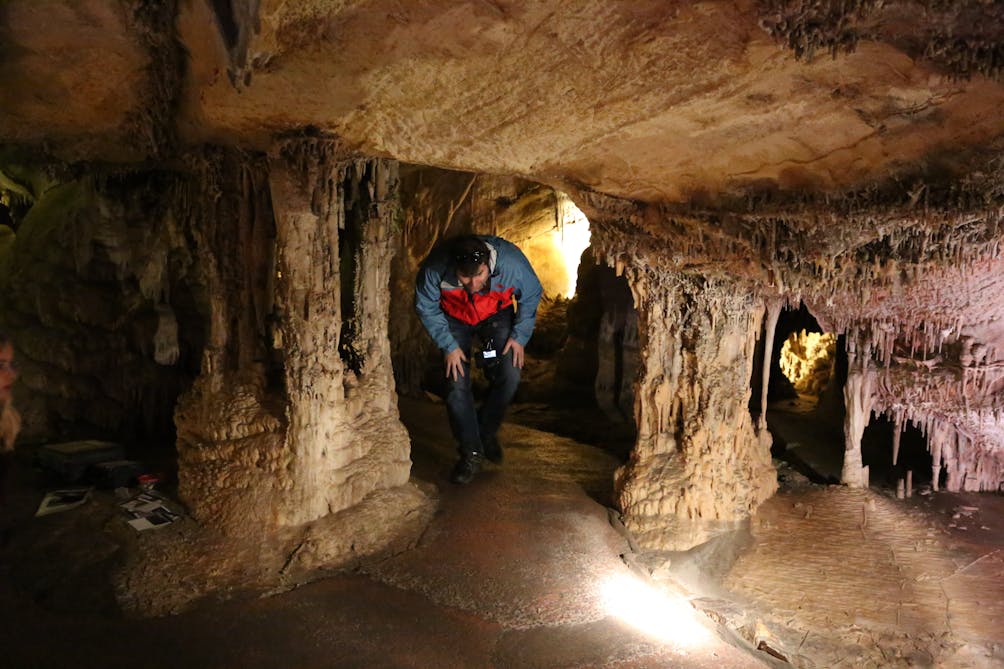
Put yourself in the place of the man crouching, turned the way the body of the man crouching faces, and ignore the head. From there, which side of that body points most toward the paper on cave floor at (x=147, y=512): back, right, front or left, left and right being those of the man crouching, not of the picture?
right

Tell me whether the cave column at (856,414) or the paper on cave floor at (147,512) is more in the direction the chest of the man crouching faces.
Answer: the paper on cave floor

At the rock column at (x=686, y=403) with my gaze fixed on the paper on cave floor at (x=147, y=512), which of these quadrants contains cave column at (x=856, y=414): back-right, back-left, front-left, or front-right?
back-right

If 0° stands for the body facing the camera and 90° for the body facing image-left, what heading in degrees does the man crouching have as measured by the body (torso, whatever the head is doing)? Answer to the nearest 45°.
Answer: approximately 0°

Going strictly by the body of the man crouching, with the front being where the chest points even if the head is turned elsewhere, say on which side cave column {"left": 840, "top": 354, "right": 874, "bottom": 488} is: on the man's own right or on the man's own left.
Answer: on the man's own left

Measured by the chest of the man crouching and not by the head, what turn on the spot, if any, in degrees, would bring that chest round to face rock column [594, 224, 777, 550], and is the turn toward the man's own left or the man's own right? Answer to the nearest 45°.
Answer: approximately 90° to the man's own left
